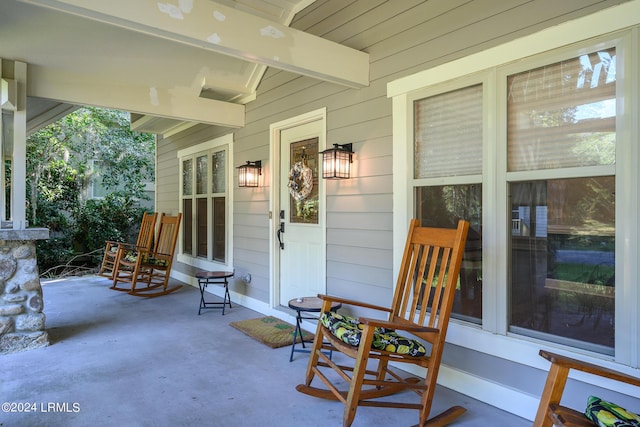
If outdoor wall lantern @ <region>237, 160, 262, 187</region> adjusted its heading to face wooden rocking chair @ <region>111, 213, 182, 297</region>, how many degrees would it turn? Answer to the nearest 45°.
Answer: approximately 90° to its right

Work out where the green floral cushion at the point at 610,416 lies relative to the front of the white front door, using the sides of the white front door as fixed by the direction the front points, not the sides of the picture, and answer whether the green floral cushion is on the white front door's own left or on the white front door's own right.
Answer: on the white front door's own left

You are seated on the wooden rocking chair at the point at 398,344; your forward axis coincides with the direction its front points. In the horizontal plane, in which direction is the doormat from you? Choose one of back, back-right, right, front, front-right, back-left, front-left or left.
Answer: right

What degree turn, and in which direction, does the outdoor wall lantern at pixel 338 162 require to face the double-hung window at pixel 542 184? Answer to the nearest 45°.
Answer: approximately 90° to its left

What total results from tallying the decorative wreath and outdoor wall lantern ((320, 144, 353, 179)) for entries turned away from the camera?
0

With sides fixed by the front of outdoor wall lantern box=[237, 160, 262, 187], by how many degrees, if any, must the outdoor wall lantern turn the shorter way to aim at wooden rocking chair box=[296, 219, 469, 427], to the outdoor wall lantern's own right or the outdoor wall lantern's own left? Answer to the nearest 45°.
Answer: approximately 45° to the outdoor wall lantern's own left

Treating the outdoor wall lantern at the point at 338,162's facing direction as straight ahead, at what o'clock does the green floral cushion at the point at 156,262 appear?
The green floral cushion is roughly at 3 o'clock from the outdoor wall lantern.

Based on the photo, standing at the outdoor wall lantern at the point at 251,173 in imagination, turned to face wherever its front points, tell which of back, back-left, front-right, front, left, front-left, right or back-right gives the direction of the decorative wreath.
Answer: left

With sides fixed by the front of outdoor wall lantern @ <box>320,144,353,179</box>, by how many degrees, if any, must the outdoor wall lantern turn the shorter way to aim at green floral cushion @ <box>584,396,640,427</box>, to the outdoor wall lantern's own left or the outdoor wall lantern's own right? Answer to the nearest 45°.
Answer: approximately 90° to the outdoor wall lantern's own left

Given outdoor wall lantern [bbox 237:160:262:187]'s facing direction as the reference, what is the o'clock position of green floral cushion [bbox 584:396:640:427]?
The green floral cushion is roughly at 10 o'clock from the outdoor wall lantern.

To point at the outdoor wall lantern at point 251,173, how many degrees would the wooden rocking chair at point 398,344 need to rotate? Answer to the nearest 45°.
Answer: approximately 90° to its right

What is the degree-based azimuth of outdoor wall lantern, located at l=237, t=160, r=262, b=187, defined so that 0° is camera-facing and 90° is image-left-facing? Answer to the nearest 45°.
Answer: approximately 45°

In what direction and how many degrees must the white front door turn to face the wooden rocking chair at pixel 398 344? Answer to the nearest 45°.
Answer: approximately 45° to its left
